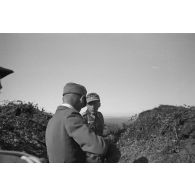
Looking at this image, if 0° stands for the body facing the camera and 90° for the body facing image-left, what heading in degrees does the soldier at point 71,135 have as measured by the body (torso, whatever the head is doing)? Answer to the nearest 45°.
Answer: approximately 225°

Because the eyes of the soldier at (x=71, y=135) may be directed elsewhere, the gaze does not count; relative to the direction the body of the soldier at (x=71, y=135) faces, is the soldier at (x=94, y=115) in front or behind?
in front

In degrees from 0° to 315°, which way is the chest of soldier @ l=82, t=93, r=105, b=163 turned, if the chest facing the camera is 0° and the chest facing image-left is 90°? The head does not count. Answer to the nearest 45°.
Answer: approximately 45°

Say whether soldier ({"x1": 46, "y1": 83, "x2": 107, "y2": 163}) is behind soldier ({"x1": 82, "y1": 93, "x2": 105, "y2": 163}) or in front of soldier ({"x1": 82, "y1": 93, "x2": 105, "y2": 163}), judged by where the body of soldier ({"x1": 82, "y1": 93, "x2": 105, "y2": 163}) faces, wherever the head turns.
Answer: in front

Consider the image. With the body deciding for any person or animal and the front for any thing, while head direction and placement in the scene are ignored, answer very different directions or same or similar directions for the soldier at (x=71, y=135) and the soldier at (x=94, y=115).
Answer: very different directions

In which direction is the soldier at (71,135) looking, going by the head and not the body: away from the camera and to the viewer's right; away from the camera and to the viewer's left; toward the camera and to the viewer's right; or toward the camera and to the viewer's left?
away from the camera and to the viewer's right
